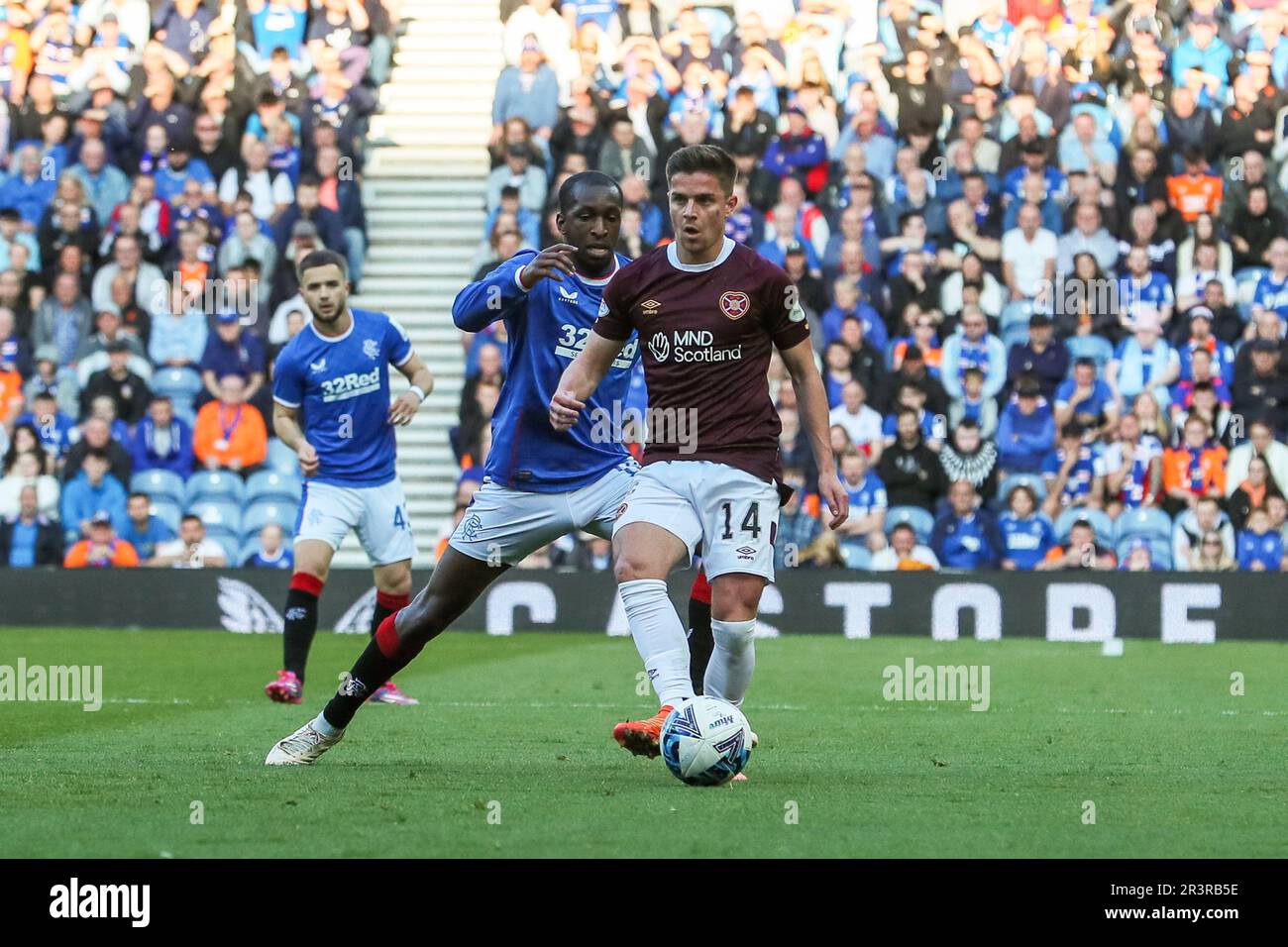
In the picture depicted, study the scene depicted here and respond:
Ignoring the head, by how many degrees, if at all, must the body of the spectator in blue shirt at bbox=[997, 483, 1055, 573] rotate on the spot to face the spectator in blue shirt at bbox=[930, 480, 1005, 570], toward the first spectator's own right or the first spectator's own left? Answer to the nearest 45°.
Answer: approximately 90° to the first spectator's own right
